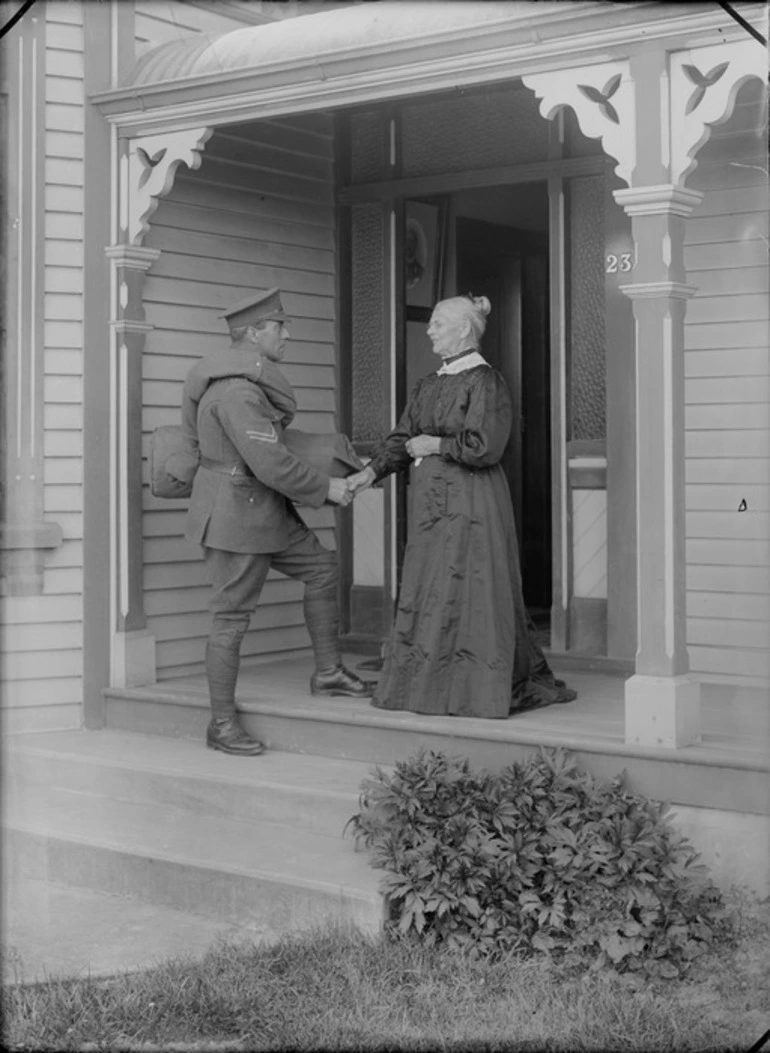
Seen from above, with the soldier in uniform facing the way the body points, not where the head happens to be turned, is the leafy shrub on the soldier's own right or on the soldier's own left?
on the soldier's own right

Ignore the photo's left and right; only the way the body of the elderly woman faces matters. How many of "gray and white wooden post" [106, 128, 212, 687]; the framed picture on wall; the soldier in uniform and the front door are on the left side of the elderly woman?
0

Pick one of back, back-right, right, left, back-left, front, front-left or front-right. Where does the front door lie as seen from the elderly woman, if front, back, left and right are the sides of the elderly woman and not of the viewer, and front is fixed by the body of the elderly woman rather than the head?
back-right

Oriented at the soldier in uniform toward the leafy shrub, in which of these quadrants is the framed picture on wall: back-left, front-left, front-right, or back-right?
back-left

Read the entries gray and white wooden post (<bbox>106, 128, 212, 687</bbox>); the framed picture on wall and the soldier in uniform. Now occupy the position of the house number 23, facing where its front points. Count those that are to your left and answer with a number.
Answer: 0

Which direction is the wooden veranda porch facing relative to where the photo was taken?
toward the camera

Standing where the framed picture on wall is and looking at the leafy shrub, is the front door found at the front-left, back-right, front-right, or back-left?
back-left

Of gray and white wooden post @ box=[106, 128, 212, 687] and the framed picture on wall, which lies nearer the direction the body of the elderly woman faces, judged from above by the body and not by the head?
the gray and white wooden post

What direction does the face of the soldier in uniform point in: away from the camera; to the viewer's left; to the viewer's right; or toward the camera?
to the viewer's right

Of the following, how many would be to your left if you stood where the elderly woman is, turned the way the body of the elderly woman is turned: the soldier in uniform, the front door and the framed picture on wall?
0

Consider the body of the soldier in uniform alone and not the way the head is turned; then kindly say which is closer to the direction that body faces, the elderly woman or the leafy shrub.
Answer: the elderly woman

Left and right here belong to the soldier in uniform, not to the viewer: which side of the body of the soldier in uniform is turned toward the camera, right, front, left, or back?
right

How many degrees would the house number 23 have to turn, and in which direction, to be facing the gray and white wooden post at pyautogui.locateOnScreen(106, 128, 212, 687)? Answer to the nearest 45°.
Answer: approximately 90° to its right

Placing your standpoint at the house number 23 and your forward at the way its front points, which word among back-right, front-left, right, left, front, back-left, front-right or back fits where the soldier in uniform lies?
front-right

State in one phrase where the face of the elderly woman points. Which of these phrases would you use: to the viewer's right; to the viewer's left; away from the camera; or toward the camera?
to the viewer's left

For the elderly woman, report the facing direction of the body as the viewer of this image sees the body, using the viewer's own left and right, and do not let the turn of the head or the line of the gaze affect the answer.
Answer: facing the viewer and to the left of the viewer

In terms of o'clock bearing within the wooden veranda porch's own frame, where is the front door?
The front door is roughly at 6 o'clock from the wooden veranda porch.

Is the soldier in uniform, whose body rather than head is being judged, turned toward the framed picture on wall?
no

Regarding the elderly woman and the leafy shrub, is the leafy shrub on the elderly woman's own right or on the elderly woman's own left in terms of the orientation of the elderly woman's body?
on the elderly woman's own left

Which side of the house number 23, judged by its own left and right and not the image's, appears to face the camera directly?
front
